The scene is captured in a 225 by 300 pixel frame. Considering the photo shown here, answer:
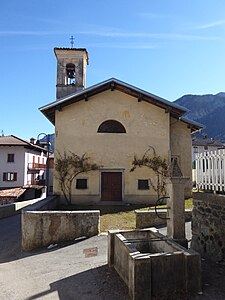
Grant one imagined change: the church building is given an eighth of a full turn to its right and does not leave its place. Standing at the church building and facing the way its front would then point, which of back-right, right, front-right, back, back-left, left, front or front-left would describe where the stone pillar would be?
front-left

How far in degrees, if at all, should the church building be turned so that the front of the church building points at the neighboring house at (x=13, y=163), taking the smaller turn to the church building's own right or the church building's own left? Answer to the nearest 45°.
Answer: approximately 135° to the church building's own right

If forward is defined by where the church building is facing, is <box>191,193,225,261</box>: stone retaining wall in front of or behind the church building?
in front

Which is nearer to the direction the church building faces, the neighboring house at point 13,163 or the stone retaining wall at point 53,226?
the stone retaining wall

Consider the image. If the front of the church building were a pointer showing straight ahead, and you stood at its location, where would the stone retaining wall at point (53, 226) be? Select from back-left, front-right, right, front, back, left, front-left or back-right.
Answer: front

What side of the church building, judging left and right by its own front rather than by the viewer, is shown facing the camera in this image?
front
